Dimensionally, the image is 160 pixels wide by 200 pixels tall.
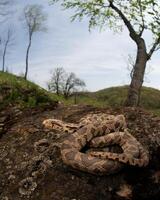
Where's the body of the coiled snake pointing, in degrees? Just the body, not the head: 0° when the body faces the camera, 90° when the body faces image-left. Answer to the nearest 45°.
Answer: approximately 90°
